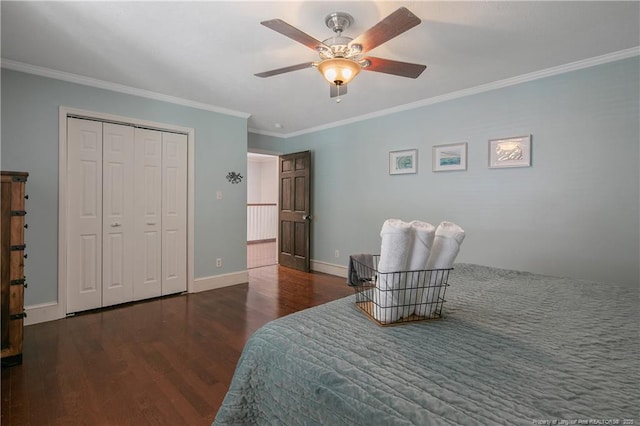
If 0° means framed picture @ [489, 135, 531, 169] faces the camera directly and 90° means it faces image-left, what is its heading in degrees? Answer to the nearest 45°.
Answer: approximately 45°

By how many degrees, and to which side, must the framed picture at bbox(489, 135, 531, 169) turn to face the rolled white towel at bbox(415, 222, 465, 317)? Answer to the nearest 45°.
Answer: approximately 45° to its left

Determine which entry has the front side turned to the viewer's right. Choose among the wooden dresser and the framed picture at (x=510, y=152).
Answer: the wooden dresser

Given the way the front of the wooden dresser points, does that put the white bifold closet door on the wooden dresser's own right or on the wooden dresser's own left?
on the wooden dresser's own left

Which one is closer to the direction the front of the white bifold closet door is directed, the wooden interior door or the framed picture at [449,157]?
the framed picture

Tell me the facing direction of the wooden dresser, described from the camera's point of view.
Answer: facing to the right of the viewer

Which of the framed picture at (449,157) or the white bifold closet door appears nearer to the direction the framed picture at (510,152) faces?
the white bifold closet door

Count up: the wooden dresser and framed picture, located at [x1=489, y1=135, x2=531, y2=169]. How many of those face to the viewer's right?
1

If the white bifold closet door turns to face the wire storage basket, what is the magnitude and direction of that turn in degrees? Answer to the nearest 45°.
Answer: approximately 45° to its right
